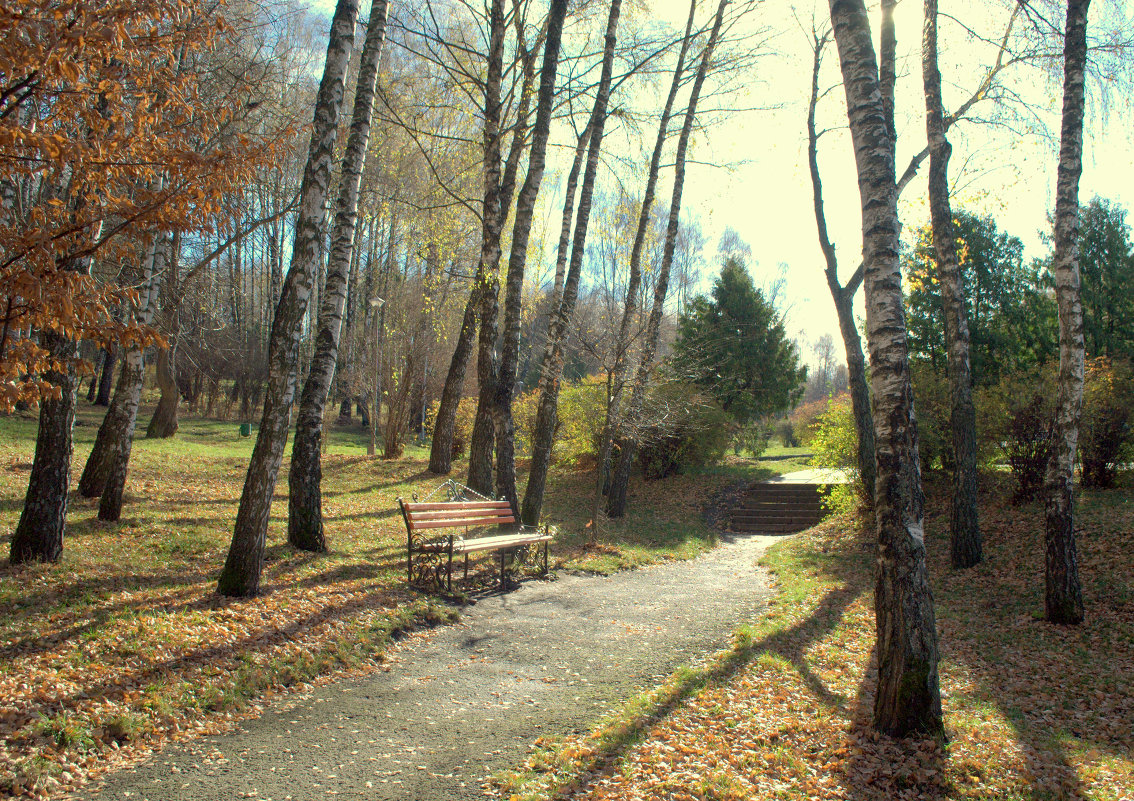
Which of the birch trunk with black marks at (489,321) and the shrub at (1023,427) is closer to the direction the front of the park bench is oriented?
the shrub

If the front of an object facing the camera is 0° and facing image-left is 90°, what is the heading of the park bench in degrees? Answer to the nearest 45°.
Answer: approximately 315°

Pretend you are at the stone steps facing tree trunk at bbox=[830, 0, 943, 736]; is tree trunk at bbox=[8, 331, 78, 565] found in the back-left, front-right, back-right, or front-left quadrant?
front-right

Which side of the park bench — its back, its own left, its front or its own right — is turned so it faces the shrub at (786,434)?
left

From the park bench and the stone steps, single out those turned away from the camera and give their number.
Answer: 0

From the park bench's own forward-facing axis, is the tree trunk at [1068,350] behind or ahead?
ahead

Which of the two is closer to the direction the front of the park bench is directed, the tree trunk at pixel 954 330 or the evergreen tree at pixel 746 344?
the tree trunk

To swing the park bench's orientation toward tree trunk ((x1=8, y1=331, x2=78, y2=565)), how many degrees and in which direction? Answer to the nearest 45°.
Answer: approximately 90° to its right

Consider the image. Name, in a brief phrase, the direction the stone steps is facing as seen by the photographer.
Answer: facing the viewer

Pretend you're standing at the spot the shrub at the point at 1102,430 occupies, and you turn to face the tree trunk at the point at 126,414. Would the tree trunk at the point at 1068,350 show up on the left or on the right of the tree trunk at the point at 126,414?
left

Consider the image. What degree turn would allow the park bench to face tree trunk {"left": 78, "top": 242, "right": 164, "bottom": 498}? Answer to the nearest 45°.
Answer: approximately 135° to its right

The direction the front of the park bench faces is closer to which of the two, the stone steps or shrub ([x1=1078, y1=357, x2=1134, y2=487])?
the shrub

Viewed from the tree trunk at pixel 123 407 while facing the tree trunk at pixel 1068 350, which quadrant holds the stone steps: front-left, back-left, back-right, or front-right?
front-left

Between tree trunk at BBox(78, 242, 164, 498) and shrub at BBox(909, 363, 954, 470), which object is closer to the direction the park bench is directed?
the shrub
